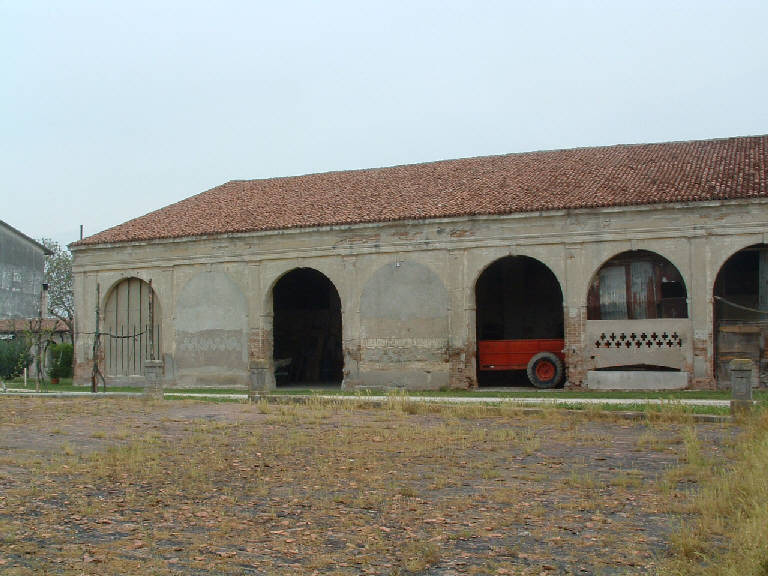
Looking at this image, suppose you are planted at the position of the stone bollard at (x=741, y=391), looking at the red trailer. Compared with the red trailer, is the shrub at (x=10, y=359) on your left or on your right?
left

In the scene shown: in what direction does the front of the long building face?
toward the camera

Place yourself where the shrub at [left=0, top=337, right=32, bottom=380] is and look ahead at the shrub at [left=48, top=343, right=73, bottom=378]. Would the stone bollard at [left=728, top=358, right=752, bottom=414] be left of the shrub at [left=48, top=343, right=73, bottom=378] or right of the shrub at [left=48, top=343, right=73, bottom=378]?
right

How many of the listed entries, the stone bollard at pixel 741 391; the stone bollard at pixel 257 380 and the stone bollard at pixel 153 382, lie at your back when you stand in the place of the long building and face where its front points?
0

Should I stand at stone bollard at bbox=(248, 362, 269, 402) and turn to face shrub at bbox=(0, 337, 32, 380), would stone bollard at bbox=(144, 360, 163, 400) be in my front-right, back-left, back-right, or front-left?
front-left

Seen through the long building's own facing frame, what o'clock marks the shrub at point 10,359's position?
The shrub is roughly at 4 o'clock from the long building.

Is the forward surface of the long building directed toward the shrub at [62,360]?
no
